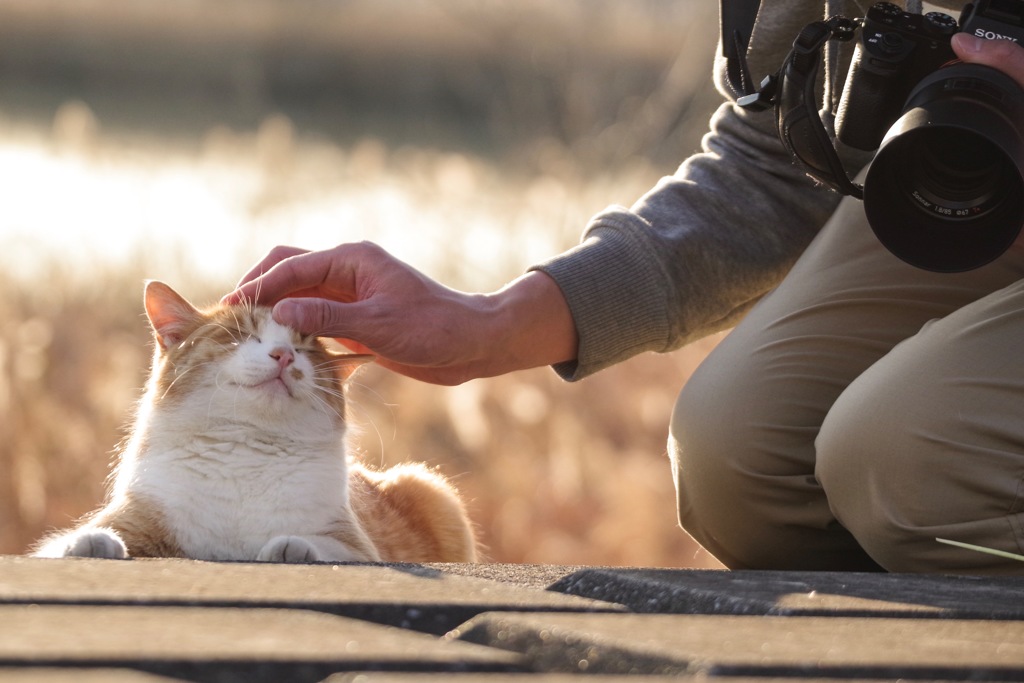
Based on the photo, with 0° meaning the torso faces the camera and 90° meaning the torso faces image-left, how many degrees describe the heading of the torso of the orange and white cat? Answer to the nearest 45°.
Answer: approximately 45°
